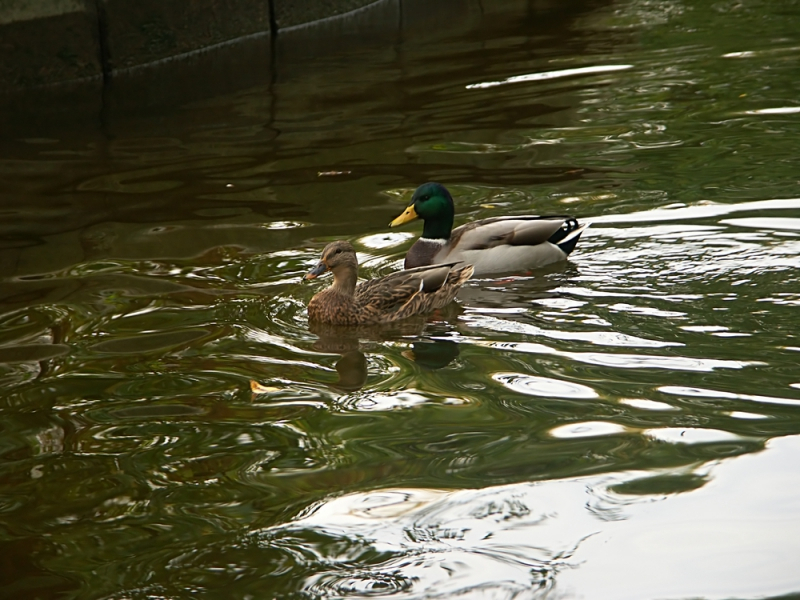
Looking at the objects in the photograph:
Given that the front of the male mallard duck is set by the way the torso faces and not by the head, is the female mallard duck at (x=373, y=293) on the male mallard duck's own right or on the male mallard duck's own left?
on the male mallard duck's own left

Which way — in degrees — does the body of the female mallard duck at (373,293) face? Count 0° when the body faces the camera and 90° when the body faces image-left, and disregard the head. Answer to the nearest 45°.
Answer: approximately 45°

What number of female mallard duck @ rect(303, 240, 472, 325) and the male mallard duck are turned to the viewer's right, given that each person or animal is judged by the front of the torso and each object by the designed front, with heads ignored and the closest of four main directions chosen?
0

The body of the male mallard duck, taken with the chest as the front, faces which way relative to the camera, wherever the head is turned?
to the viewer's left

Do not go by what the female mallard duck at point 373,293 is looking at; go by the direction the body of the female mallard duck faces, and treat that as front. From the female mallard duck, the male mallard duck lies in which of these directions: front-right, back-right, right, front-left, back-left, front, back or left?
back
